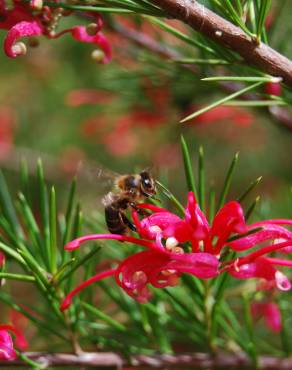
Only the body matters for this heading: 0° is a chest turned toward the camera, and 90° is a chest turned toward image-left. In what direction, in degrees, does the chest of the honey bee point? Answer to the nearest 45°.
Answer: approximately 270°

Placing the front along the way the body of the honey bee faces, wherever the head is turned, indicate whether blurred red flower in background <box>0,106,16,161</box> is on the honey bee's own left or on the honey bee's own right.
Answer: on the honey bee's own left
